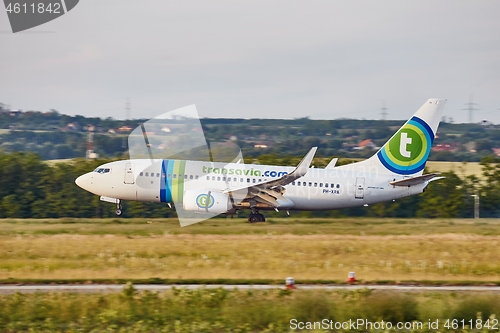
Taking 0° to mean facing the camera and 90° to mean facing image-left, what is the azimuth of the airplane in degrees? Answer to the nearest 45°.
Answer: approximately 90°
